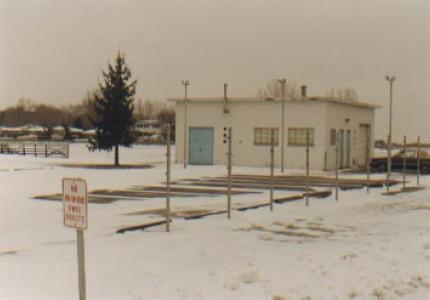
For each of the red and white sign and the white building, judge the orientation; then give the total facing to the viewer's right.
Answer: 0

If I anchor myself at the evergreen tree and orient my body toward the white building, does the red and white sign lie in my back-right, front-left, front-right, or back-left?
front-right

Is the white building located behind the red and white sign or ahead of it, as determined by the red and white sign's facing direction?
behind

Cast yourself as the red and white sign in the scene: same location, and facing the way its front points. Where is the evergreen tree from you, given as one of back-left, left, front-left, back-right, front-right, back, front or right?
back-right

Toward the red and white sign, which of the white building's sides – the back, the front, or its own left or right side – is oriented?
front

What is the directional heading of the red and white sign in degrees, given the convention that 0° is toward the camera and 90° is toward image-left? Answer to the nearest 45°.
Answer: approximately 45°

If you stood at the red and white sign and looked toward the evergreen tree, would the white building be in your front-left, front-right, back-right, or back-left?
front-right

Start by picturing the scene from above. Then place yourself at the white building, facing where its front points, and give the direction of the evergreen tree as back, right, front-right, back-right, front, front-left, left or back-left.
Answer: right

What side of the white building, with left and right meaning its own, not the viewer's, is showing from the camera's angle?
front
